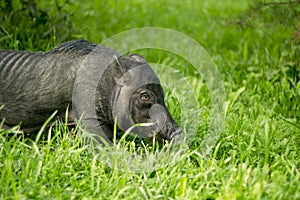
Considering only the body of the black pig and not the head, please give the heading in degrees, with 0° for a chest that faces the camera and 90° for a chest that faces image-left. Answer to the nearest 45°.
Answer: approximately 270°
